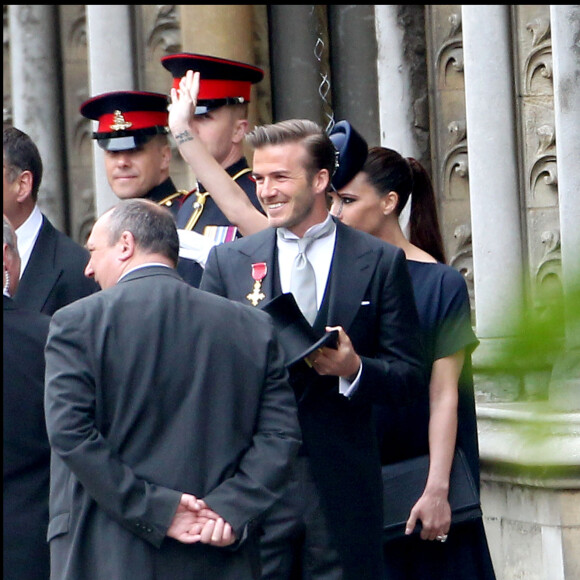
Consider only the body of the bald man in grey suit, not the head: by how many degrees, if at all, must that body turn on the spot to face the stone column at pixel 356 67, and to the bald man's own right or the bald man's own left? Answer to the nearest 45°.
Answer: approximately 45° to the bald man's own right

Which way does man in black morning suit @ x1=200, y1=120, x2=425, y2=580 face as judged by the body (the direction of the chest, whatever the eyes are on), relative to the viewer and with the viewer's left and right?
facing the viewer and to the left of the viewer

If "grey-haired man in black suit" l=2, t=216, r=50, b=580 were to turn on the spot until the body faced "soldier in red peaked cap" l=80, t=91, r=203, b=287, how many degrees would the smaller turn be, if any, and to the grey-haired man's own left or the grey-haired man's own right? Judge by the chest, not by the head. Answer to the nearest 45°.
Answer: approximately 45° to the grey-haired man's own left

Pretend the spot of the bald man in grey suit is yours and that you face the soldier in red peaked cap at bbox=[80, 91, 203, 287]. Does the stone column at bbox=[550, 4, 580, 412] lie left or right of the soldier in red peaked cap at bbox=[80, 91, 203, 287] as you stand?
right

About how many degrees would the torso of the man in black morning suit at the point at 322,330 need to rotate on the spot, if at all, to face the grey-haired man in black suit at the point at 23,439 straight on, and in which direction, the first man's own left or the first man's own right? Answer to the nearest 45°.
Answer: approximately 45° to the first man's own right

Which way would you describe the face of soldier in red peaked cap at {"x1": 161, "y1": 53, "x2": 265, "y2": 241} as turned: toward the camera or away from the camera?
toward the camera

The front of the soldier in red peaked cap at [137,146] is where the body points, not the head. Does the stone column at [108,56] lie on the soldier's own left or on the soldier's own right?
on the soldier's own right

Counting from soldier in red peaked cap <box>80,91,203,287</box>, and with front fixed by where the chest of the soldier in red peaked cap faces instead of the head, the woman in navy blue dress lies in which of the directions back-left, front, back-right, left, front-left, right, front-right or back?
left

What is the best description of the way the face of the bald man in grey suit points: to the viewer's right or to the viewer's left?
to the viewer's left
